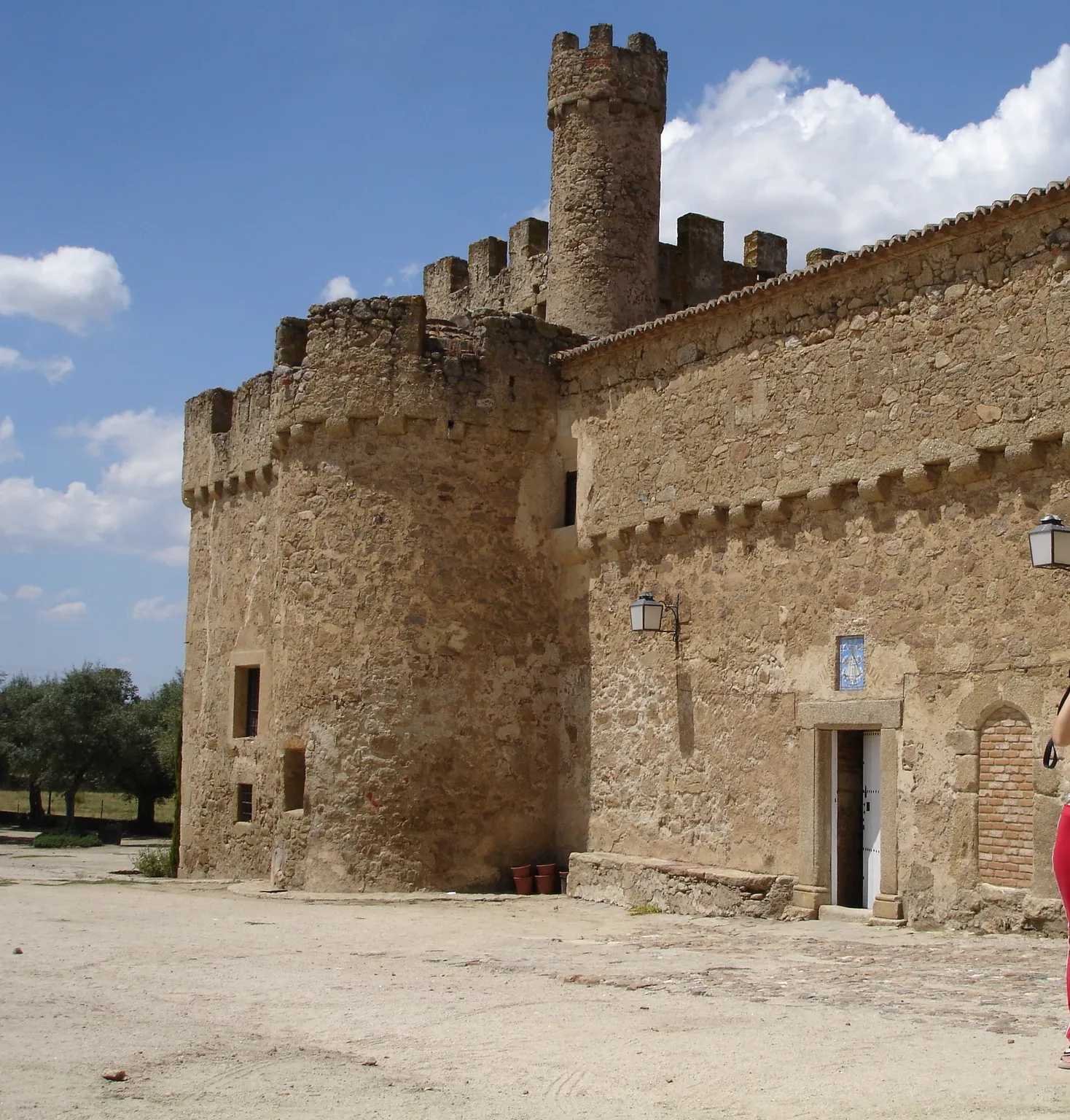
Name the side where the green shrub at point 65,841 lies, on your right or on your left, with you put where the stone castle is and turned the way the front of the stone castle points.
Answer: on your right

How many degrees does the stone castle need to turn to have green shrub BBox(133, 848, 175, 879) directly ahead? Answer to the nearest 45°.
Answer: approximately 90° to its right
